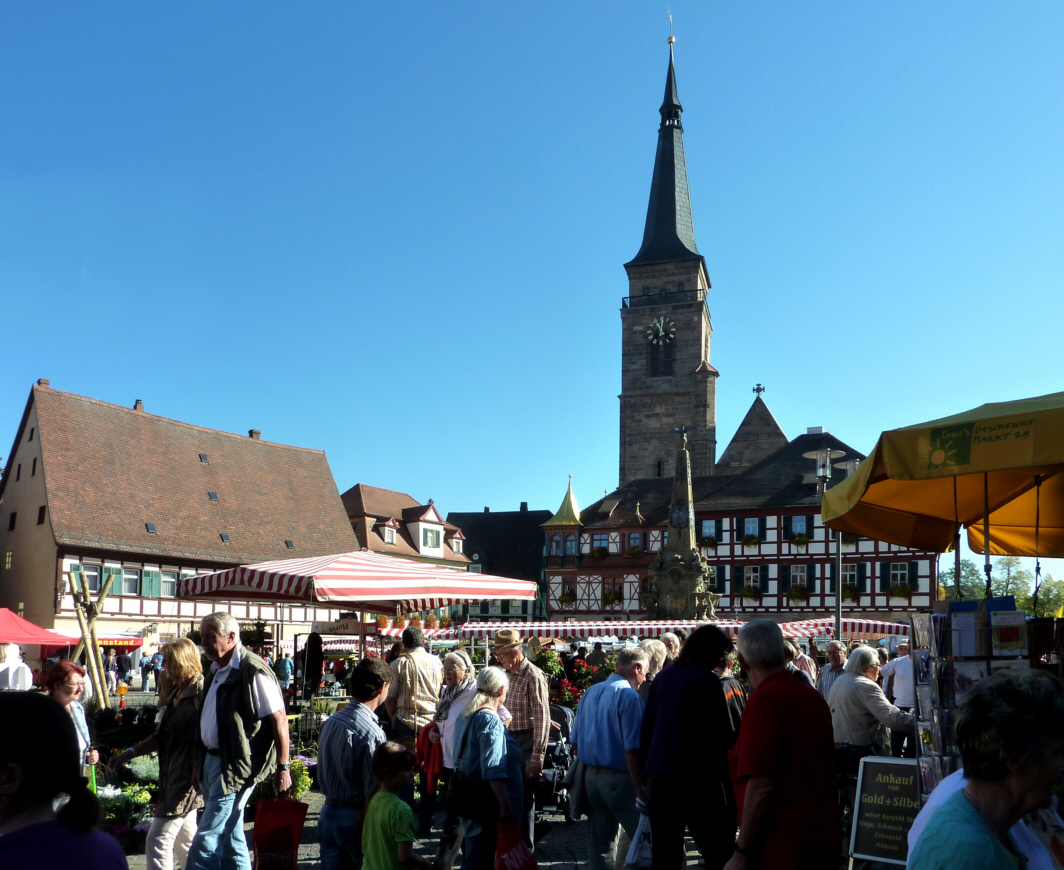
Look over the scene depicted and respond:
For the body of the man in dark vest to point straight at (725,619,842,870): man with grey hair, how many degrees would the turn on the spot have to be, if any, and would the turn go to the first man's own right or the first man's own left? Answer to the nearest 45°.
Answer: approximately 90° to the first man's own left

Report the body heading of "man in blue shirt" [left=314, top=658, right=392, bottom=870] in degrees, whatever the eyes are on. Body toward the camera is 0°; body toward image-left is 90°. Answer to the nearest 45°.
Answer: approximately 225°

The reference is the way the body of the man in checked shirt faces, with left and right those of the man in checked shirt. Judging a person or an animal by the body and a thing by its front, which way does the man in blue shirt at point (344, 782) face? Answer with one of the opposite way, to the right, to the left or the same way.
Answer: the opposite way

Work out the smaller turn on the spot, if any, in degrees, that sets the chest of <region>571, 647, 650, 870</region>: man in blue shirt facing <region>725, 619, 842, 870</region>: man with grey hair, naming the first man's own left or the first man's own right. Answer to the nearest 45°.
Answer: approximately 135° to the first man's own right

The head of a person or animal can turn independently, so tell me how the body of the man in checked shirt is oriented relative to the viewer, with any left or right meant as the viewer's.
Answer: facing the viewer and to the left of the viewer

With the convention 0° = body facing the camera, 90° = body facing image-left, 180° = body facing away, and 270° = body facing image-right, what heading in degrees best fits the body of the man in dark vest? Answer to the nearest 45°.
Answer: approximately 45°

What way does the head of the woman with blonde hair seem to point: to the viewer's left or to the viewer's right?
to the viewer's left

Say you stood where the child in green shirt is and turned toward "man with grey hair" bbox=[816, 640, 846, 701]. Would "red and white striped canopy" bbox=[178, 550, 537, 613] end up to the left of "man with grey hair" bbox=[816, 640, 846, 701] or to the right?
left

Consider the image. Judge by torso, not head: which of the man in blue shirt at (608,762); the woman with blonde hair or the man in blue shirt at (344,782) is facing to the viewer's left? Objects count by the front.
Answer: the woman with blonde hair
